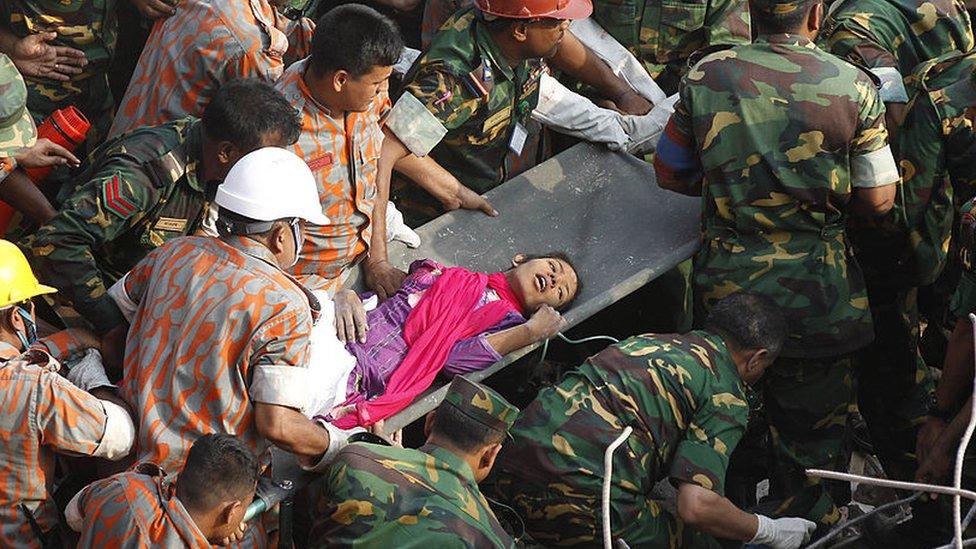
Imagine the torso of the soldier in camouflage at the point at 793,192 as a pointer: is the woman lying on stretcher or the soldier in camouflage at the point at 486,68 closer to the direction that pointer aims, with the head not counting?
the soldier in camouflage

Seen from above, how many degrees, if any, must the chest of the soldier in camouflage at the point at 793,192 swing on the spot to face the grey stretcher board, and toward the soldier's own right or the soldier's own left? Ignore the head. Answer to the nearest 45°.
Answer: approximately 90° to the soldier's own left

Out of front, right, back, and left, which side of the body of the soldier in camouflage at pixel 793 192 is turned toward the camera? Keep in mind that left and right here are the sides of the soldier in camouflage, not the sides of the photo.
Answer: back

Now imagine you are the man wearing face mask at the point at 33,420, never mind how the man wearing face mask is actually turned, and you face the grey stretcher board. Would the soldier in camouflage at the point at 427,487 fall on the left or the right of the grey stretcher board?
right

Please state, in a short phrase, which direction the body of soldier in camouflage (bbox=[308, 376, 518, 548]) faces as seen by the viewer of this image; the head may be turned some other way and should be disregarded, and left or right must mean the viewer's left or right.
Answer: facing away from the viewer and to the right of the viewer

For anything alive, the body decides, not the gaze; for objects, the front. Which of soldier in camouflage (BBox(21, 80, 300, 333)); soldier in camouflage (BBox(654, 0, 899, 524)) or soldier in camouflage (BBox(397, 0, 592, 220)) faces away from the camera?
soldier in camouflage (BBox(654, 0, 899, 524))

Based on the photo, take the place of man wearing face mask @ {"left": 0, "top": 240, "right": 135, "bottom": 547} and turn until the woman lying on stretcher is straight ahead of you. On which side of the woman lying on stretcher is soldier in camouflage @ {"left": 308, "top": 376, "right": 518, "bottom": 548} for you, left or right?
right

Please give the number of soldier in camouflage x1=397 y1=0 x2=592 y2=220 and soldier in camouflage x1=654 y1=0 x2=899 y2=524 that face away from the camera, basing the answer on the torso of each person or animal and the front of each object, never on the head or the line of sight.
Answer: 1

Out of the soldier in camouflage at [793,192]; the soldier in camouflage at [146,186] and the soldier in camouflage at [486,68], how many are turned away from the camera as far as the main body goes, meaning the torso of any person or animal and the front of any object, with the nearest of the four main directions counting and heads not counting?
1

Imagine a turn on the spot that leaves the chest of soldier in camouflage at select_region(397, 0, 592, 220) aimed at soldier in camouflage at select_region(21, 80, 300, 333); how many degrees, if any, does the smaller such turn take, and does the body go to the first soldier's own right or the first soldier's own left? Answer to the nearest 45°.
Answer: approximately 90° to the first soldier's own right

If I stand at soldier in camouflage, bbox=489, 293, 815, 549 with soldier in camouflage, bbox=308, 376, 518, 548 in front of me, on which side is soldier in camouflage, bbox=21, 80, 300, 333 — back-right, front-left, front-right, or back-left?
front-right

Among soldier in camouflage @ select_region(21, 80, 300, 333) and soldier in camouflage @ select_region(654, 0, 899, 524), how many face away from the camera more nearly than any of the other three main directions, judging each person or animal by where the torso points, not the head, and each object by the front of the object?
1

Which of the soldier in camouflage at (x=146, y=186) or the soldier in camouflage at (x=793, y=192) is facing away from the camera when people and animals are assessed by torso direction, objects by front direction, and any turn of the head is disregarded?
the soldier in camouflage at (x=793, y=192)

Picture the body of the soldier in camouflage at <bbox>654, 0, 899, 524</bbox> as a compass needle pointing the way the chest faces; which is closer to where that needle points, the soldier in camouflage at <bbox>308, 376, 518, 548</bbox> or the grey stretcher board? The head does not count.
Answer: the grey stretcher board
